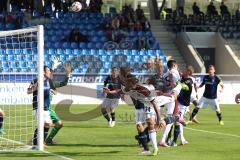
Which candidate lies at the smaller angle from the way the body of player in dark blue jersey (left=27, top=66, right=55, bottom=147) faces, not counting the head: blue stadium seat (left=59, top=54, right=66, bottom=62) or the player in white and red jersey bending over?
the player in white and red jersey bending over

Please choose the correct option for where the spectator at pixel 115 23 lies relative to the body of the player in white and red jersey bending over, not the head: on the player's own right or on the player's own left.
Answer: on the player's own right

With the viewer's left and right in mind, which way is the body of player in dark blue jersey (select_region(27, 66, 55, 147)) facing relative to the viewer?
facing to the right of the viewer

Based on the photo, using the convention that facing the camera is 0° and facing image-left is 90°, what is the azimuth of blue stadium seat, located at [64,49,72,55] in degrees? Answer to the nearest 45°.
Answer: approximately 0°

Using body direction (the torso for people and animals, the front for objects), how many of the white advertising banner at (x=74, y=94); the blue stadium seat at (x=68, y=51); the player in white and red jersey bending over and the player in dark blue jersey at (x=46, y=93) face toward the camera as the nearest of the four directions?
2

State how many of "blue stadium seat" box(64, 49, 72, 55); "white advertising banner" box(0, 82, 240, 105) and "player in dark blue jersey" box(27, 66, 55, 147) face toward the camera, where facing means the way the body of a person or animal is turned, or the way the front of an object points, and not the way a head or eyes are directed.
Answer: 2

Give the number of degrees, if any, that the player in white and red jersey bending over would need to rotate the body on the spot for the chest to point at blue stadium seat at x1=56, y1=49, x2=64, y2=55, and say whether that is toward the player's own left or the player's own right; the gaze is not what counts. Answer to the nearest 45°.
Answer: approximately 90° to the player's own right

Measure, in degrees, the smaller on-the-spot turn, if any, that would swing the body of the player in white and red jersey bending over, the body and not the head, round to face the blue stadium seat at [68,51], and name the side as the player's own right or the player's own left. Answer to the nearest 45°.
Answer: approximately 90° to the player's own right

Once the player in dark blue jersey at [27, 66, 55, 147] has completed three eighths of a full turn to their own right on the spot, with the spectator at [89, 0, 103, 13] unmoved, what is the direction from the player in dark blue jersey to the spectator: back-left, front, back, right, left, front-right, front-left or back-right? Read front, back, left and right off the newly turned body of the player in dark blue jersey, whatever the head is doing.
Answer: back-right

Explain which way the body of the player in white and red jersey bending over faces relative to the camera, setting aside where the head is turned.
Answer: to the viewer's left
